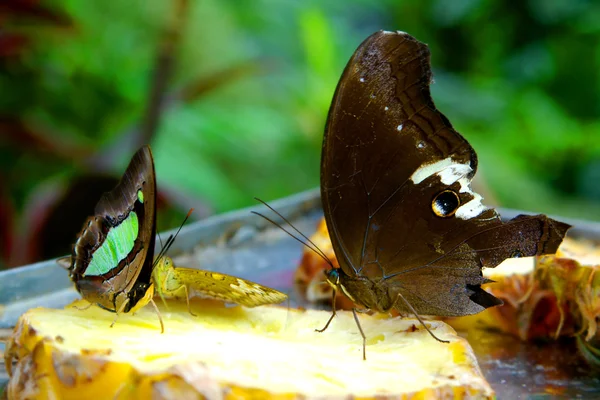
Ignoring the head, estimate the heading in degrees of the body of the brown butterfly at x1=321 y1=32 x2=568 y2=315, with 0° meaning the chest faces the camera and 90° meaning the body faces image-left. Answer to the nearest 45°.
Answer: approximately 90°
